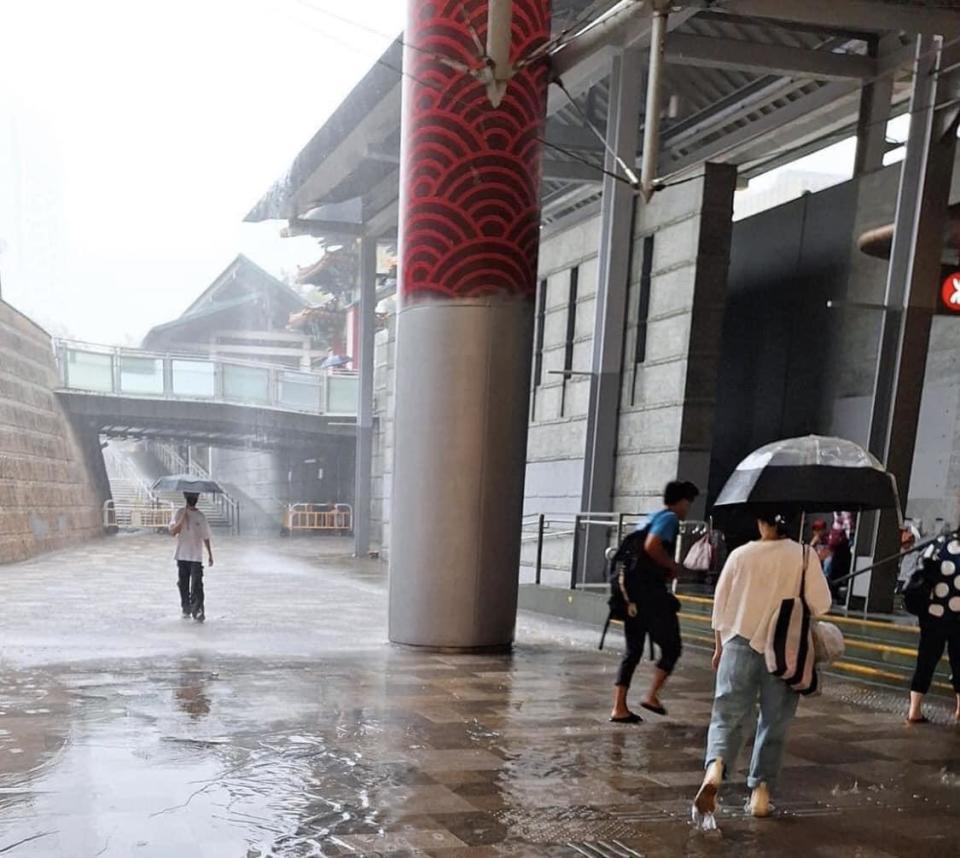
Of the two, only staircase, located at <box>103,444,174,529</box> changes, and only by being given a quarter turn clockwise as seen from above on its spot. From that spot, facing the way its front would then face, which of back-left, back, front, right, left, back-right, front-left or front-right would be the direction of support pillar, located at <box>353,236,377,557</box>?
back-left

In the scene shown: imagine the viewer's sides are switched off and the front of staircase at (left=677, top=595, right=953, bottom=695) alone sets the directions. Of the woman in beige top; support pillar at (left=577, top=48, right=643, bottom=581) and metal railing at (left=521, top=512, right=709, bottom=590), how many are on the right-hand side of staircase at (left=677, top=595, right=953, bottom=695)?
2

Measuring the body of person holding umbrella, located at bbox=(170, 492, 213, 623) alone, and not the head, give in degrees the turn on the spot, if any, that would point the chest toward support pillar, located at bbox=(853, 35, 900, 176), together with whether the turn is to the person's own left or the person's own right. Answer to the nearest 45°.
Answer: approximately 90° to the person's own left

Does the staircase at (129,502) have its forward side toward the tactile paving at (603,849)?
yes

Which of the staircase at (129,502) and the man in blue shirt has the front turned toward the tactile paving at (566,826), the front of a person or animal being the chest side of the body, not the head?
the staircase

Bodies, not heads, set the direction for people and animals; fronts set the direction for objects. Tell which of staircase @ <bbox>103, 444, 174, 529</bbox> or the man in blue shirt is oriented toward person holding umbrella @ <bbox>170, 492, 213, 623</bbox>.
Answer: the staircase

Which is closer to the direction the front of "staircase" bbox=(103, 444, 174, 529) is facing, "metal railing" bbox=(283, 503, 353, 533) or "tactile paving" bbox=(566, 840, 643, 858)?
the tactile paving

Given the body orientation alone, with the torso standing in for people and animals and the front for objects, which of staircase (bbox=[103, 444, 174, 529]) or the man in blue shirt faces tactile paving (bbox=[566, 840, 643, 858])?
the staircase

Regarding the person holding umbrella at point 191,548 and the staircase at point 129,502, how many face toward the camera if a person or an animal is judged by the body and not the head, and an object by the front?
2

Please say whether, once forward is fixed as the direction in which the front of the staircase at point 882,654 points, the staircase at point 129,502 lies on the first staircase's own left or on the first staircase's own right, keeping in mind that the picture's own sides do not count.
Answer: on the first staircase's own right

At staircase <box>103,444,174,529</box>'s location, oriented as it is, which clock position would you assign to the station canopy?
The station canopy is roughly at 11 o'clock from the staircase.

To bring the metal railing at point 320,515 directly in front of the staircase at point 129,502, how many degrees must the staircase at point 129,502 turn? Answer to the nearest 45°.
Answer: approximately 90° to its left

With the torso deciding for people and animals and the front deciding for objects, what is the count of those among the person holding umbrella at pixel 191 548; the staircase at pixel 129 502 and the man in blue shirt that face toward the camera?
2
